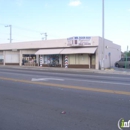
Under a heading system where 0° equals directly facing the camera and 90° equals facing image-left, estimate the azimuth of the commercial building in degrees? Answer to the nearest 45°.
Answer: approximately 45°
